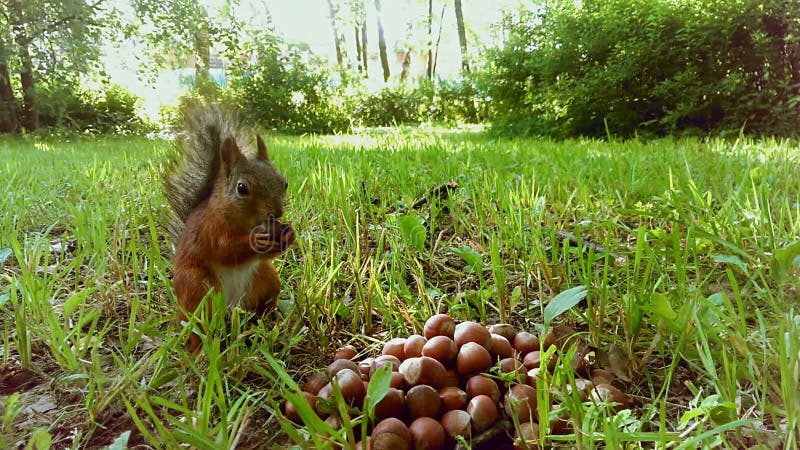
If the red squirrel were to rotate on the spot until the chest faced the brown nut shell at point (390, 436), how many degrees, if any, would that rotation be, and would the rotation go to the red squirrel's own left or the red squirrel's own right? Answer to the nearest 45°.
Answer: approximately 45° to the red squirrel's own right

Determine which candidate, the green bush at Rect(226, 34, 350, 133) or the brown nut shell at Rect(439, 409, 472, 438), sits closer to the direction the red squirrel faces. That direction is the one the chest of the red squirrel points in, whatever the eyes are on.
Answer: the brown nut shell

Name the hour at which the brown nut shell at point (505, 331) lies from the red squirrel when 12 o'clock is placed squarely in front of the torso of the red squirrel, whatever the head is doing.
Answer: The brown nut shell is roughly at 12 o'clock from the red squirrel.

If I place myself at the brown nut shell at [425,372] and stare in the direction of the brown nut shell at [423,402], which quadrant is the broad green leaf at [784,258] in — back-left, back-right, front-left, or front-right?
back-left

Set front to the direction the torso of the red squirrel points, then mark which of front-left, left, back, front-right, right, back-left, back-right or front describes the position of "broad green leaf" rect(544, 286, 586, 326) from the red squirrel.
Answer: front

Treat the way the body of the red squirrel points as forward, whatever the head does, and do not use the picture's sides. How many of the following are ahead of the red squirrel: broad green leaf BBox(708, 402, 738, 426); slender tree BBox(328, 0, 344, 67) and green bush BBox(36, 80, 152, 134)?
1

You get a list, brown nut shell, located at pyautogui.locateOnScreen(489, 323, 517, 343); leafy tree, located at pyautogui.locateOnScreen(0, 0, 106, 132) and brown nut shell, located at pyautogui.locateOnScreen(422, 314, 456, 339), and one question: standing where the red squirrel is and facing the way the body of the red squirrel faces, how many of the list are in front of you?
2

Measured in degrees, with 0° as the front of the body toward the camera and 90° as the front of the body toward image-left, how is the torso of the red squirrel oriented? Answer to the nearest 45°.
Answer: approximately 315°

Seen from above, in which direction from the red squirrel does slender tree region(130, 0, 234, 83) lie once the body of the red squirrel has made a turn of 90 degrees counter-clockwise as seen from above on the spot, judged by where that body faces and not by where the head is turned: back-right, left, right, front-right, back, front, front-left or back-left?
front-left

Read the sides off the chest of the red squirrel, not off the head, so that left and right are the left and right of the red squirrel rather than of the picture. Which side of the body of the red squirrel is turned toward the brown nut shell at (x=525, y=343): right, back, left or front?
front

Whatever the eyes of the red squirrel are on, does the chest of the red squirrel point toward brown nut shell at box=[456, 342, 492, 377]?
yes

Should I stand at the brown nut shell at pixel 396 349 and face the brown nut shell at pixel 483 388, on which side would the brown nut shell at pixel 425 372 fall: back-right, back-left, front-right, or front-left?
front-right

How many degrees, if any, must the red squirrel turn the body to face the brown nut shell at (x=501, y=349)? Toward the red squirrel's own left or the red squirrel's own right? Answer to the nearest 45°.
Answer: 0° — it already faces it

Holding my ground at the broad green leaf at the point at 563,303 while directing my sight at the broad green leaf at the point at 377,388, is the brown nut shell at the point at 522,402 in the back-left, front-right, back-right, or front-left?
front-left

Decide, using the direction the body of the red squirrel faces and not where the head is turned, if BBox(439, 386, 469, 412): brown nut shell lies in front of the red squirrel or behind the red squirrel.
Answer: in front
